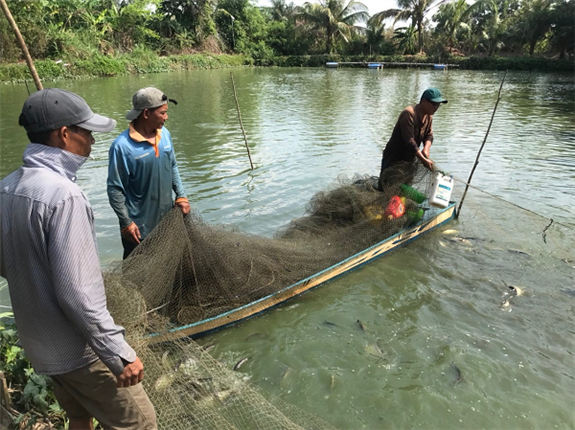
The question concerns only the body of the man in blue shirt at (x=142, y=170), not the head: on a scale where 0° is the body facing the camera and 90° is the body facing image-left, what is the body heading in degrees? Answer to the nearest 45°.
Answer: approximately 315°

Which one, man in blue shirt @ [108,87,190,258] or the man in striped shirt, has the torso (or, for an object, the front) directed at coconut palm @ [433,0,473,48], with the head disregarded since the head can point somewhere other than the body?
the man in striped shirt

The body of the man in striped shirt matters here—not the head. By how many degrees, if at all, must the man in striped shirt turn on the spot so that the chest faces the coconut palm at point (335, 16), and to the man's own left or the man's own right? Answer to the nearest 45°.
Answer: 0° — they already face it

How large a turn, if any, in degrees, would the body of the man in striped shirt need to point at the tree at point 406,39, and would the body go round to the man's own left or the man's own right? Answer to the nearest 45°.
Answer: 0° — they already face it

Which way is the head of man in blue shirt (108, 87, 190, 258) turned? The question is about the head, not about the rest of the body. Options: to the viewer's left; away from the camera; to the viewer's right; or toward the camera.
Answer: to the viewer's right

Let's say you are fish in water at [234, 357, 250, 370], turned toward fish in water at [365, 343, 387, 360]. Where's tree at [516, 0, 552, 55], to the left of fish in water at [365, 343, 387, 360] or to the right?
left

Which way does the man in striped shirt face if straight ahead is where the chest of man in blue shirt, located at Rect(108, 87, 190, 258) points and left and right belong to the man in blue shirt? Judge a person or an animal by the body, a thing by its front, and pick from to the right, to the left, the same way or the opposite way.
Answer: to the left

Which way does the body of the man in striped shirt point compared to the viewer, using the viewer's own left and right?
facing away from the viewer and to the right of the viewer
